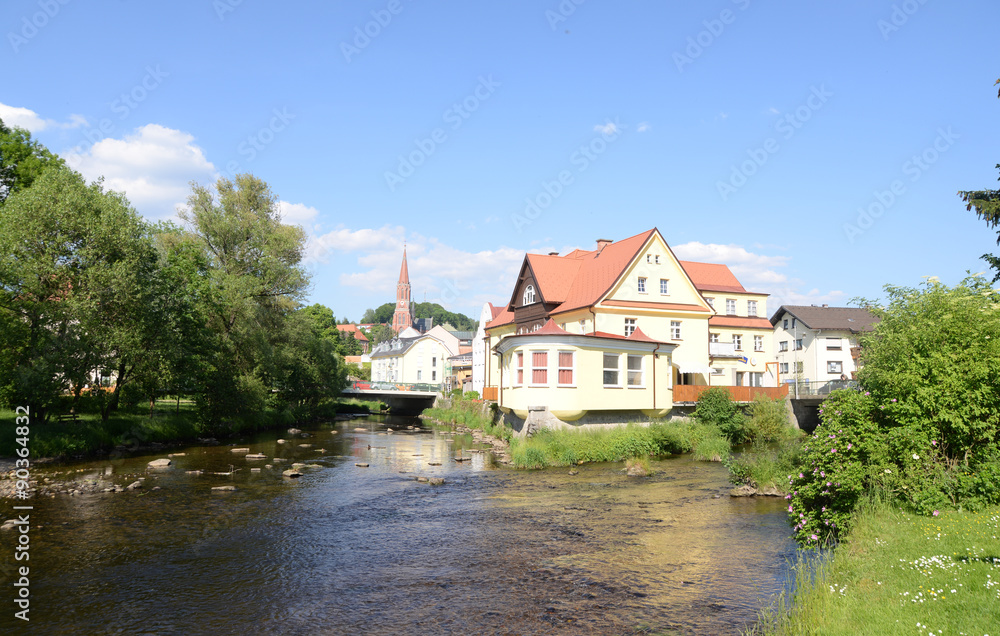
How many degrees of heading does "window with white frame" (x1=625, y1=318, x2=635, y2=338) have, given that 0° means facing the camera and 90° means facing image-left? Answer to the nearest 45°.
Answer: approximately 0°

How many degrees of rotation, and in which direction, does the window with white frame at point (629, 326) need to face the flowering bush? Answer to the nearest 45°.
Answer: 0° — it already faces it

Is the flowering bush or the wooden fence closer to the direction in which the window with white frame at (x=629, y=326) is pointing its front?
the flowering bush

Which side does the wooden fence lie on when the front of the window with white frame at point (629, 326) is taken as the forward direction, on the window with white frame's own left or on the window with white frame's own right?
on the window with white frame's own left

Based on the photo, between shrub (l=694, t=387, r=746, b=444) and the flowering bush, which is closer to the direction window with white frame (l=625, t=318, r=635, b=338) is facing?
the flowering bush

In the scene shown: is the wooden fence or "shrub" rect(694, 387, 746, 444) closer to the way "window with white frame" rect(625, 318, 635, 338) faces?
the shrub

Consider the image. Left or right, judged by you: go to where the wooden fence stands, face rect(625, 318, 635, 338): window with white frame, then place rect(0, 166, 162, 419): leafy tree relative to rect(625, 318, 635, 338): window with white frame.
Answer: left

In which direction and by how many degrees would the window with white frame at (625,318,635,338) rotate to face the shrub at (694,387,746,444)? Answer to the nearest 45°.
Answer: approximately 45° to its left

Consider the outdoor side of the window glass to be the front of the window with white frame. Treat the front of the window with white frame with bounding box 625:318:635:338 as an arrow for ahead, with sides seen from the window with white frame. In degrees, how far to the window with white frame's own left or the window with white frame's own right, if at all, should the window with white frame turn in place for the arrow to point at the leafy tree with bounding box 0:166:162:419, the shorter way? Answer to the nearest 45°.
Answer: approximately 45° to the window with white frame's own right
